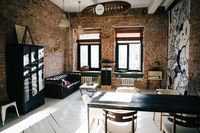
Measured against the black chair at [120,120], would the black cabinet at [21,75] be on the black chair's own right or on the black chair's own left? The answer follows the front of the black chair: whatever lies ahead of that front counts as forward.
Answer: on the black chair's own left

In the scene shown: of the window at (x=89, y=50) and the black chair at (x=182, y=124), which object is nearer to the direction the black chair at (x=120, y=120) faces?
the window

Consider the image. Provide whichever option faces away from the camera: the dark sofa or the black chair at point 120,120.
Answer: the black chair

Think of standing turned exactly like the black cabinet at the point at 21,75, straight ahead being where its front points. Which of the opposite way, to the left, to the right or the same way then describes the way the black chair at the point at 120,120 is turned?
to the left

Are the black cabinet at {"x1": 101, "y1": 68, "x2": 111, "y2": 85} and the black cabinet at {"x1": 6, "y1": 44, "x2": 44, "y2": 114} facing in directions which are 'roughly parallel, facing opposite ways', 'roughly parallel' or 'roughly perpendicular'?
roughly perpendicular

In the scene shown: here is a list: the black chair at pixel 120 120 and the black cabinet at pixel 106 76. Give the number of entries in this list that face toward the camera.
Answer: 1

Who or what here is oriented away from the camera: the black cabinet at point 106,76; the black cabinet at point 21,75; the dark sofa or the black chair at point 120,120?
the black chair

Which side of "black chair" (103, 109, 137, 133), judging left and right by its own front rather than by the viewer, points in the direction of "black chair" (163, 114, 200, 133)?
right

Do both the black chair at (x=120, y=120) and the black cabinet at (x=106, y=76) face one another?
yes

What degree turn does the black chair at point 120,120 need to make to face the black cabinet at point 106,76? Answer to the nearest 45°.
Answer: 0° — it already faces it

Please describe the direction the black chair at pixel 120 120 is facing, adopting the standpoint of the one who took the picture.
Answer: facing away from the viewer
